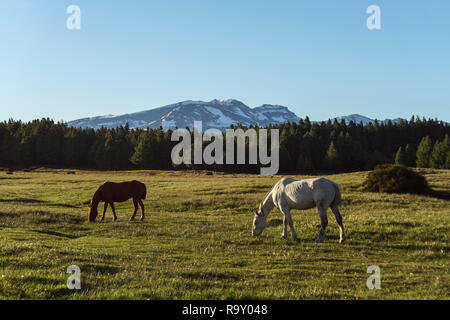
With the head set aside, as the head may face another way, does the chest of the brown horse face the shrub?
no

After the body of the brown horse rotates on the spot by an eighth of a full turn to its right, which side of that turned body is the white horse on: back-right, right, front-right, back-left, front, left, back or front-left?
back

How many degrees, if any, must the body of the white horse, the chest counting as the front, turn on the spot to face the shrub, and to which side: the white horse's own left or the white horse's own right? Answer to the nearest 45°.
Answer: approximately 90° to the white horse's own right

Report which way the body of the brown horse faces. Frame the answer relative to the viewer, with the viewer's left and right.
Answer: facing to the left of the viewer

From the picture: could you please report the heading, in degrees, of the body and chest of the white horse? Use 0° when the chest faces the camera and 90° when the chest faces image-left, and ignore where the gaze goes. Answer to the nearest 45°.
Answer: approximately 90°
